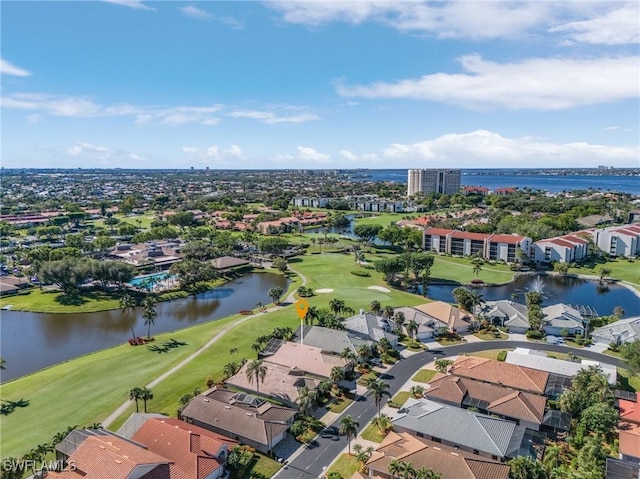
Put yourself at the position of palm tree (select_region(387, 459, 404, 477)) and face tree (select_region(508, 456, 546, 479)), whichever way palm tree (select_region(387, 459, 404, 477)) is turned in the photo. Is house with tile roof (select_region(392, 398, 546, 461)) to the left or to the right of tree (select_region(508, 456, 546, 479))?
left

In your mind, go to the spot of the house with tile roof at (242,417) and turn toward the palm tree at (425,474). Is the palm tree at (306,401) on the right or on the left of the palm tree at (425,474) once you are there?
left

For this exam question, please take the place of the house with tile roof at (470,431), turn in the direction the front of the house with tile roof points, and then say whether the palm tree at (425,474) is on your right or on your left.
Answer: on your left

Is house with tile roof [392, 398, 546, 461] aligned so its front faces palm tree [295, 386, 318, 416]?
yes

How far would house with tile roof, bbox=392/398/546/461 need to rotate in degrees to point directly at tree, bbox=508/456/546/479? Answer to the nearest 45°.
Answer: approximately 135° to its left

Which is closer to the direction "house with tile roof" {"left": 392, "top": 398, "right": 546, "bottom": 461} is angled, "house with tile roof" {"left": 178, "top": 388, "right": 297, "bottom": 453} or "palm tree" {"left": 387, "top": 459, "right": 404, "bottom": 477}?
the house with tile roof

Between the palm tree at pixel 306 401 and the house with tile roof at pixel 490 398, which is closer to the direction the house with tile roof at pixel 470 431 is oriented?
the palm tree

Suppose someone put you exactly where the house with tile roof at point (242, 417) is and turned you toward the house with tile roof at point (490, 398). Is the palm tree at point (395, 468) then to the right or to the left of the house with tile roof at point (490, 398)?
right

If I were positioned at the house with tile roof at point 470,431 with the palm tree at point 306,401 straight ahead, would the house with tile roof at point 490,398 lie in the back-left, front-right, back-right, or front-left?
back-right

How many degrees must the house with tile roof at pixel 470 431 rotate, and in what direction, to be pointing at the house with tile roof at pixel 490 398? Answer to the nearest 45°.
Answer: approximately 90° to its right

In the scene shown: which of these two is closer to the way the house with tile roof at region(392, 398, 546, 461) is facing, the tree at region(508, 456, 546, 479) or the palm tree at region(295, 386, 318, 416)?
the palm tree

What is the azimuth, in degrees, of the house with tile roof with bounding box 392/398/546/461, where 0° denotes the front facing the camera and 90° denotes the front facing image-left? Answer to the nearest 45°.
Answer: approximately 90°

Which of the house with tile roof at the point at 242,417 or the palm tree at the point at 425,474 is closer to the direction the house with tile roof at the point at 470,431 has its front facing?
the house with tile roof

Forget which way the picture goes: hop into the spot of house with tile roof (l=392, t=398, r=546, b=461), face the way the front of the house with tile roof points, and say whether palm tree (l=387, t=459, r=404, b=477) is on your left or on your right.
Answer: on your left
